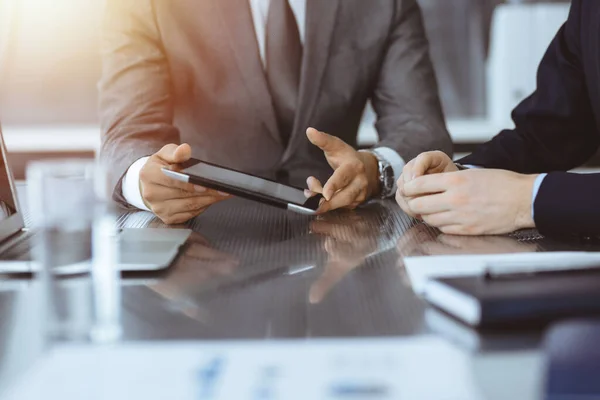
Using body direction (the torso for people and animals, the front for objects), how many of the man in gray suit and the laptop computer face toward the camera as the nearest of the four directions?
1

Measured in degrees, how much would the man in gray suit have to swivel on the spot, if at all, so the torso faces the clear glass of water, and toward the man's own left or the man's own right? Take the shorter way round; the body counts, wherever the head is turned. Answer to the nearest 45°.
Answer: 0° — they already face it

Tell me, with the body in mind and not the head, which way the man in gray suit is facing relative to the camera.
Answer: toward the camera

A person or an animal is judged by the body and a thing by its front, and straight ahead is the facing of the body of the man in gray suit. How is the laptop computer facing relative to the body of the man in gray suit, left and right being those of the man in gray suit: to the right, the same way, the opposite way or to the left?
to the left

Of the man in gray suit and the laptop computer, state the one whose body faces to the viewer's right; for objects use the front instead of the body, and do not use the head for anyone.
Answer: the laptop computer

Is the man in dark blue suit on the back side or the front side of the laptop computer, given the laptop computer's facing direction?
on the front side

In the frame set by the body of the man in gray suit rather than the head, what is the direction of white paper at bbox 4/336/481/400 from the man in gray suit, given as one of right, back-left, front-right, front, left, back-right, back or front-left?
front

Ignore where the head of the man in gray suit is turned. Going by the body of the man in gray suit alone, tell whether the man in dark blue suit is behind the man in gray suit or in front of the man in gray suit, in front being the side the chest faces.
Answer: in front

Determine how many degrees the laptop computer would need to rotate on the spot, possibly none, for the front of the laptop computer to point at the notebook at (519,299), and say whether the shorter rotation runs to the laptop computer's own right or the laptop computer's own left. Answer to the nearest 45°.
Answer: approximately 45° to the laptop computer's own right

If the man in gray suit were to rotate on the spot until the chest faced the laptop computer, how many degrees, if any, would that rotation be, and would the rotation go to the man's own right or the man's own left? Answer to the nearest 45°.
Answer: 0° — they already face it

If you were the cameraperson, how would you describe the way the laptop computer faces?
facing to the right of the viewer

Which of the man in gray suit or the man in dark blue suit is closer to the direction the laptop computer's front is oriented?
the man in dark blue suit

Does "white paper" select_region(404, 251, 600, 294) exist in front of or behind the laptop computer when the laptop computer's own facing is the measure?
in front
